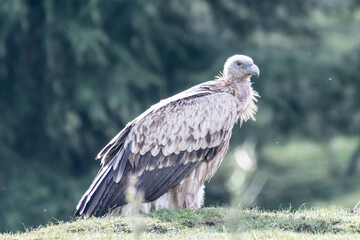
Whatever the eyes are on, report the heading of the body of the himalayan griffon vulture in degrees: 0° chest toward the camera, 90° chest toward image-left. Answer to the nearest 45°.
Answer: approximately 270°
